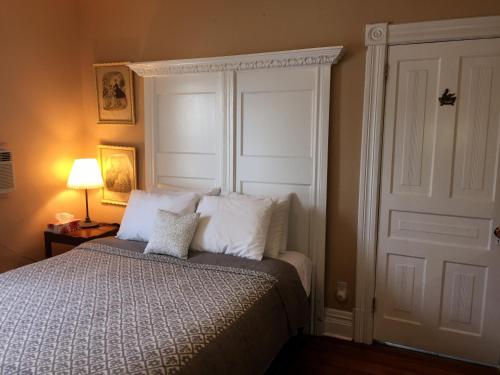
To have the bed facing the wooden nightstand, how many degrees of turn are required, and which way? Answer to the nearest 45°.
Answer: approximately 90° to its right

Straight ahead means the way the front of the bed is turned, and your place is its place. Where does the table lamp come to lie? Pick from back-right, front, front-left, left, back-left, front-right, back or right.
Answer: right

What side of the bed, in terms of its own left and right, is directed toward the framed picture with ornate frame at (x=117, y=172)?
right

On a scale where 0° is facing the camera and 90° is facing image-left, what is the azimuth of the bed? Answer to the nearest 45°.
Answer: approximately 45°

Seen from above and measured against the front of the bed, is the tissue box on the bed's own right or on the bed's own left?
on the bed's own right

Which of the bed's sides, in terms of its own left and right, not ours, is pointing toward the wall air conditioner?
right

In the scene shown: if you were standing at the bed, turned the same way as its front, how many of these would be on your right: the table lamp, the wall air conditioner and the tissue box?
3
